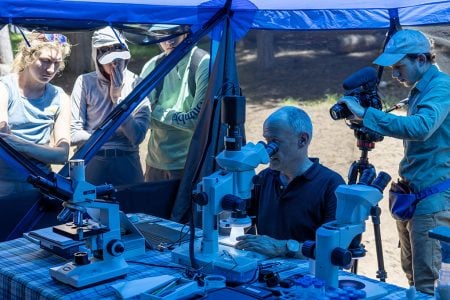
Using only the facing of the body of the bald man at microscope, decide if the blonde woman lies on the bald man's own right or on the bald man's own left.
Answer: on the bald man's own right

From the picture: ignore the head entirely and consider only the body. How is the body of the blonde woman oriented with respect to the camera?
toward the camera

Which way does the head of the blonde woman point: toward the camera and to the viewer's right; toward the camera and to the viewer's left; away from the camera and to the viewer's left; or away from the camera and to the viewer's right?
toward the camera and to the viewer's right

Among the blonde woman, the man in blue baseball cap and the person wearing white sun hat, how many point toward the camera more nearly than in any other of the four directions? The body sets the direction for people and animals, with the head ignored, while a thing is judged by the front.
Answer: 2

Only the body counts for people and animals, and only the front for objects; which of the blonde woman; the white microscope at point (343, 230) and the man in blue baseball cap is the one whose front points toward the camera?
the blonde woman

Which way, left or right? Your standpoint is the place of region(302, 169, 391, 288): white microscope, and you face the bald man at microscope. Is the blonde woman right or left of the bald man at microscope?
left

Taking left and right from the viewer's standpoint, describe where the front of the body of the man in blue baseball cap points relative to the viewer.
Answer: facing to the left of the viewer

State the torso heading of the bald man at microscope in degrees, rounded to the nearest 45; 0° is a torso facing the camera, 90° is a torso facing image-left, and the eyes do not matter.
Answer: approximately 45°

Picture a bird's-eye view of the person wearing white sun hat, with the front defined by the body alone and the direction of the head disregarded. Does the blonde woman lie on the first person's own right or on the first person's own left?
on the first person's own right

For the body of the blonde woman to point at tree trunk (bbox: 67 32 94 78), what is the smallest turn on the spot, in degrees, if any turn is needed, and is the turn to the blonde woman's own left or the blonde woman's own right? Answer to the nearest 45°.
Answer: approximately 180°

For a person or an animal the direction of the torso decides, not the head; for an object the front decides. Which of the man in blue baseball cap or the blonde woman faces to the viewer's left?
the man in blue baseball cap

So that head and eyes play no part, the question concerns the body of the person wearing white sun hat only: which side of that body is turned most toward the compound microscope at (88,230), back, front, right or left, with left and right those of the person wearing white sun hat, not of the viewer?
front

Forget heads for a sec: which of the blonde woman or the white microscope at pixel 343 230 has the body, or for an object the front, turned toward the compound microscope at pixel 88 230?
the blonde woman

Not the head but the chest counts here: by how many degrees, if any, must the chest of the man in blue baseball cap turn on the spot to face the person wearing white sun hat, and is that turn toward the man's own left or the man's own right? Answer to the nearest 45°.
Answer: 0° — they already face them
